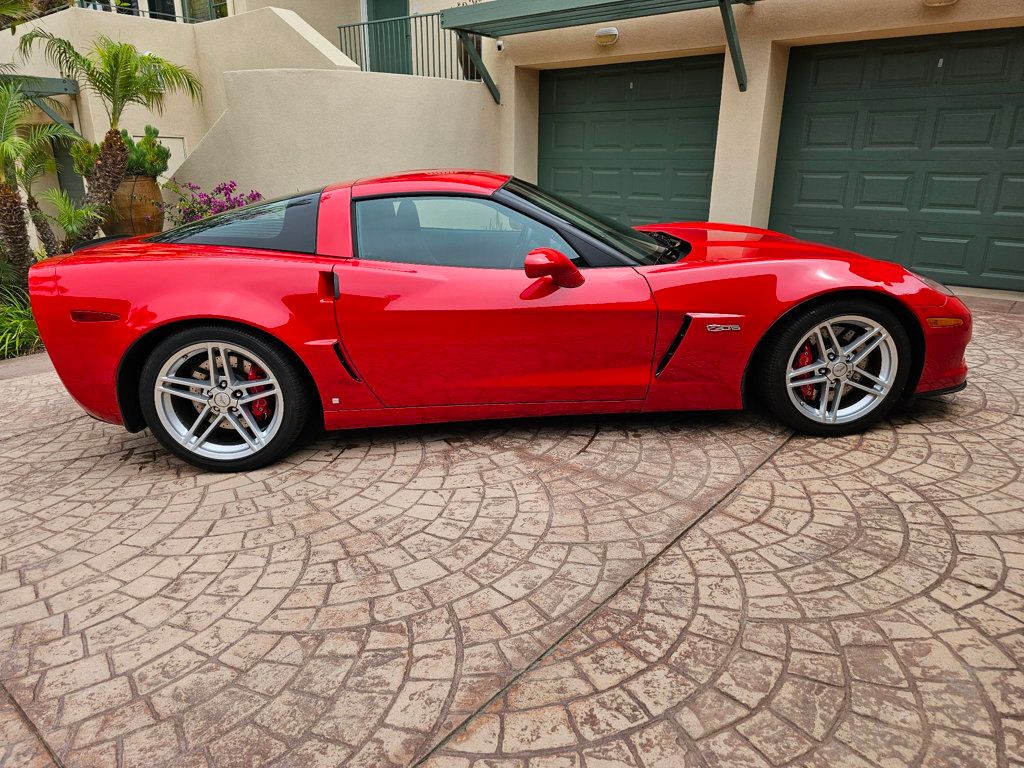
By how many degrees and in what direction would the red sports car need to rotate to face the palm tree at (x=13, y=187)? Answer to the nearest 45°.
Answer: approximately 135° to its left

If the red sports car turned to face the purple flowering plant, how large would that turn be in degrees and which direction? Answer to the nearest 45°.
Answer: approximately 135° to its left

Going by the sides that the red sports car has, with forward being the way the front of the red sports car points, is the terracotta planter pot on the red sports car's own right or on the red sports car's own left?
on the red sports car's own left

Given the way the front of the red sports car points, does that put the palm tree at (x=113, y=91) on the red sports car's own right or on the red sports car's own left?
on the red sports car's own left

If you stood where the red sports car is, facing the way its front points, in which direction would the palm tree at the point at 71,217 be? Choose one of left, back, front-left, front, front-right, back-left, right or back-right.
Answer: back-left

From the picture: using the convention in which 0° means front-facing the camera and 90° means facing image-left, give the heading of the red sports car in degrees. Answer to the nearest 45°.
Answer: approximately 270°

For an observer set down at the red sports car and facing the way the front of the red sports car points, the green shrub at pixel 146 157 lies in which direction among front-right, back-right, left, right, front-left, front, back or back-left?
back-left

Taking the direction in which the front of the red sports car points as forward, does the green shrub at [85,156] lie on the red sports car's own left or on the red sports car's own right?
on the red sports car's own left
